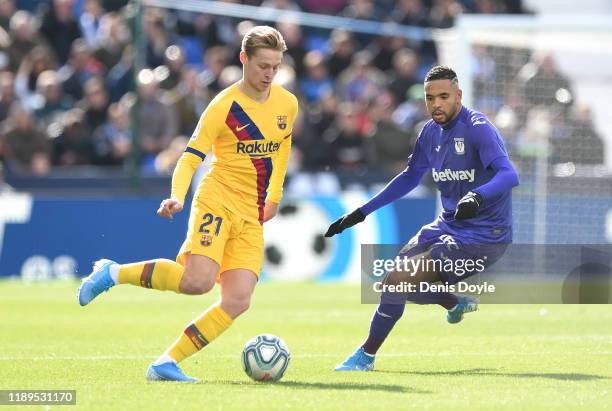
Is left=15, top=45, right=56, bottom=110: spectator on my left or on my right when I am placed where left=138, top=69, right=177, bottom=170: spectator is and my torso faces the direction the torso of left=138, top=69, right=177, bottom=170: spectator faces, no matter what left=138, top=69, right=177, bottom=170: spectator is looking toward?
on my right

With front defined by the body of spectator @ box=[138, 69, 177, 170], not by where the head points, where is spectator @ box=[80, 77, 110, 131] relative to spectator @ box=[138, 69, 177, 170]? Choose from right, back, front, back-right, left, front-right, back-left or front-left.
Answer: back-right

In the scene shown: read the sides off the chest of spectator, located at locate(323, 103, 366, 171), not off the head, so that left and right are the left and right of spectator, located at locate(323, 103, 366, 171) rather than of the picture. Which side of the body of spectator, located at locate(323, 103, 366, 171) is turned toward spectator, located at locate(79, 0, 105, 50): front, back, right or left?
right

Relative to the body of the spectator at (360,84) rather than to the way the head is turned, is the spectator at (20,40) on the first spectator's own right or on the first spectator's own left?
on the first spectator's own right

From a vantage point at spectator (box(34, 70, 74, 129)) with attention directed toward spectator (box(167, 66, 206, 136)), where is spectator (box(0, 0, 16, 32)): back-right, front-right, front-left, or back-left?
back-left

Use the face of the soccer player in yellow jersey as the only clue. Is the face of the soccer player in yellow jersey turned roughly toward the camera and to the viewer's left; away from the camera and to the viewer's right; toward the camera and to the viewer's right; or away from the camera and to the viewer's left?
toward the camera and to the viewer's right

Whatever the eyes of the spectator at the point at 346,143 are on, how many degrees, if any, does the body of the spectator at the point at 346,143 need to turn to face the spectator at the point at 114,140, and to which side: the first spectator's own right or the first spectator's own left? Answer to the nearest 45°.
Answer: approximately 90° to the first spectator's own right

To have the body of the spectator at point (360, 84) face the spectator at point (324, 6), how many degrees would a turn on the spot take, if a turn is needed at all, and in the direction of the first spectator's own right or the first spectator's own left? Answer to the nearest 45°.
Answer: approximately 180°

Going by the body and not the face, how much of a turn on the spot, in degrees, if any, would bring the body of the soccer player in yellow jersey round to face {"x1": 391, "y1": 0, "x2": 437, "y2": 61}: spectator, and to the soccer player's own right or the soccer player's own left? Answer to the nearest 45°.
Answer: approximately 135° to the soccer player's own left

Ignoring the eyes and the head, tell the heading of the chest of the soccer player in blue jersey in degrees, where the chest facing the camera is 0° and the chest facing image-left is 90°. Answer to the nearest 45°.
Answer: approximately 45°

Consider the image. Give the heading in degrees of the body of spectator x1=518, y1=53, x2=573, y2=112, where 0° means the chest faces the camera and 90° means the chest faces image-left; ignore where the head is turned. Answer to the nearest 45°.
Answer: approximately 0°

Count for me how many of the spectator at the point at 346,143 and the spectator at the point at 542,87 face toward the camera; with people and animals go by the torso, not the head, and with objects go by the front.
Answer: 2
